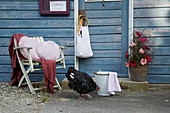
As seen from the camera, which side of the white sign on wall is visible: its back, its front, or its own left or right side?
front

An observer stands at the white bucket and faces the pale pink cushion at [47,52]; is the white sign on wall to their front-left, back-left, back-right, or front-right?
front-right

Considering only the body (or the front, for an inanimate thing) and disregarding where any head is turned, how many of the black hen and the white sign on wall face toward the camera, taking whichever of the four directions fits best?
1

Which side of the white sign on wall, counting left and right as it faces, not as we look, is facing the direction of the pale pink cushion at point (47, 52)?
front

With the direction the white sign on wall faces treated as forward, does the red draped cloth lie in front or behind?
in front
